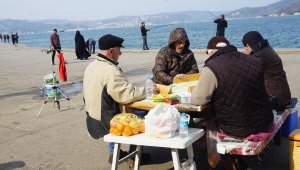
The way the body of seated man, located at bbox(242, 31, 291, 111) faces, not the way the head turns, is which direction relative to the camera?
to the viewer's left

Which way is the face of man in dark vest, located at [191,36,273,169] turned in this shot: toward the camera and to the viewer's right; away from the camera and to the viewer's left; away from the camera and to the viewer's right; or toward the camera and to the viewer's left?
away from the camera and to the viewer's left

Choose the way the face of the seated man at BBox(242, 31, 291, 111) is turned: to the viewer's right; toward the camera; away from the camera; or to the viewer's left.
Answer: to the viewer's left

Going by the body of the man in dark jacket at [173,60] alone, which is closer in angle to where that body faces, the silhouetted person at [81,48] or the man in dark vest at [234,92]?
the man in dark vest

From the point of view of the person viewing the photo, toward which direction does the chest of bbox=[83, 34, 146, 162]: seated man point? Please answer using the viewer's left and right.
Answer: facing away from the viewer and to the right of the viewer

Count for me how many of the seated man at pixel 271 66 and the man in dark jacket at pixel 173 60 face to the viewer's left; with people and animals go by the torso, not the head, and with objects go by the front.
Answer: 1

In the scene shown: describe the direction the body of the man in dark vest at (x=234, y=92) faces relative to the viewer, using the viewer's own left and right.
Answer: facing away from the viewer and to the left of the viewer

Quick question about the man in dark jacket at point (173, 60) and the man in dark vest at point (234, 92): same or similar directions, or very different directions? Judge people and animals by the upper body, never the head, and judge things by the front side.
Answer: very different directions

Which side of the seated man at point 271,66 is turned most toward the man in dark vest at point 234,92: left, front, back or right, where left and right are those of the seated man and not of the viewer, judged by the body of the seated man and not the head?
left

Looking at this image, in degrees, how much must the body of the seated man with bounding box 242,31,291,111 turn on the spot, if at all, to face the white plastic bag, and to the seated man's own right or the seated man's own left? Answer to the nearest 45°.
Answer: approximately 45° to the seated man's own left

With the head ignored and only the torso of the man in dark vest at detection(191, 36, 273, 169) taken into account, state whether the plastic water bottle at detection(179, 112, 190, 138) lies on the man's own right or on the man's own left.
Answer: on the man's own left

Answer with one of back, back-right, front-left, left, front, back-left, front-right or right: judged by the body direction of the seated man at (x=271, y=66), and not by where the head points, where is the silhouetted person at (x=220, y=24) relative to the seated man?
right
